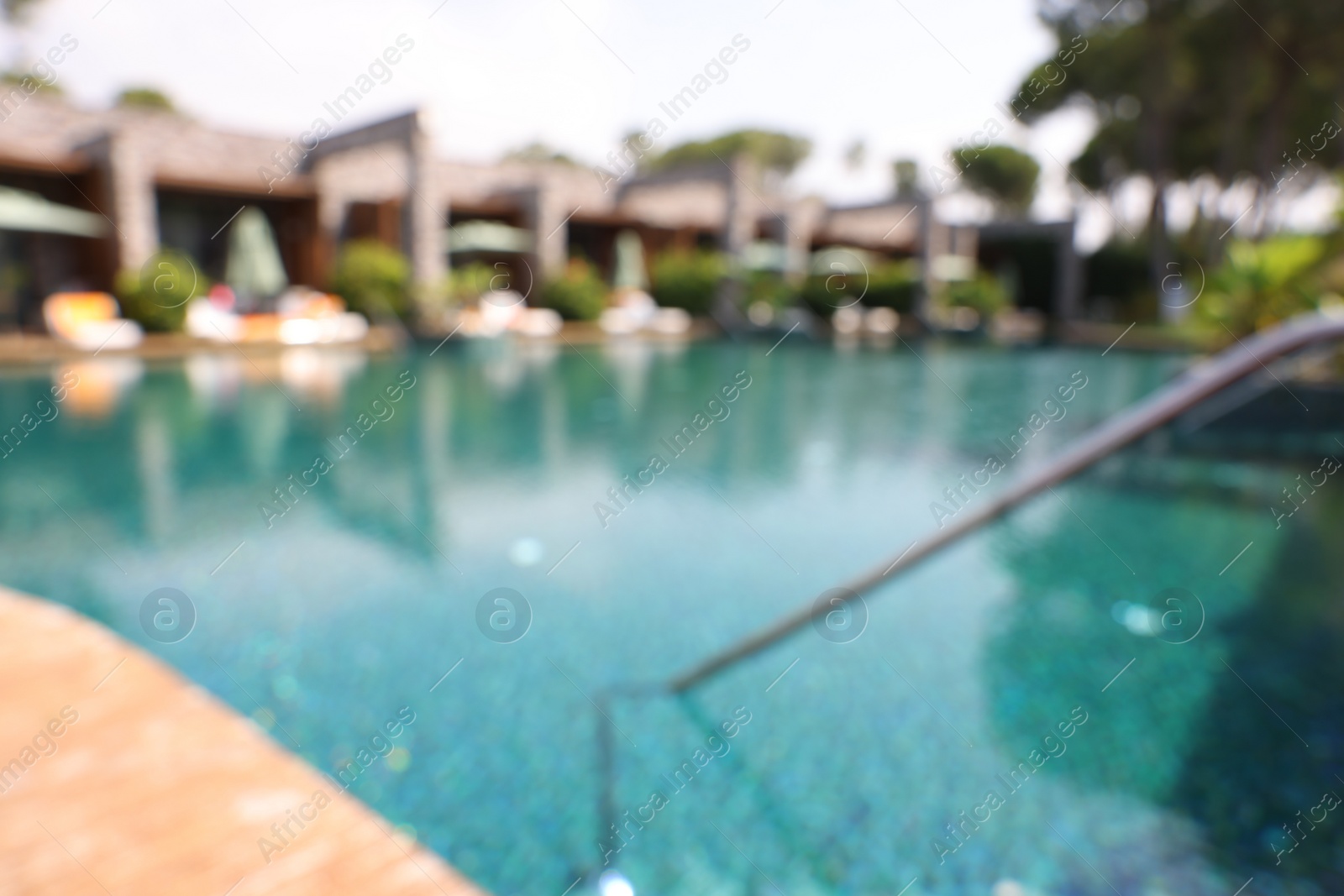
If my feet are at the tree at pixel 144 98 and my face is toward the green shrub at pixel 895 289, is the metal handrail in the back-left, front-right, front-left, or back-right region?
front-right

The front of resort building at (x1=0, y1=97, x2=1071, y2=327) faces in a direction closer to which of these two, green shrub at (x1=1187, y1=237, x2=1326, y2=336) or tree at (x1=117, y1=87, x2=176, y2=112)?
the green shrub

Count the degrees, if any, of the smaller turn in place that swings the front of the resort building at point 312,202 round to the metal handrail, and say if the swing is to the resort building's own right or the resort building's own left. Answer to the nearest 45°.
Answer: approximately 45° to the resort building's own right

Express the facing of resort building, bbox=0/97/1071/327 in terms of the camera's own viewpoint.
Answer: facing the viewer and to the right of the viewer
